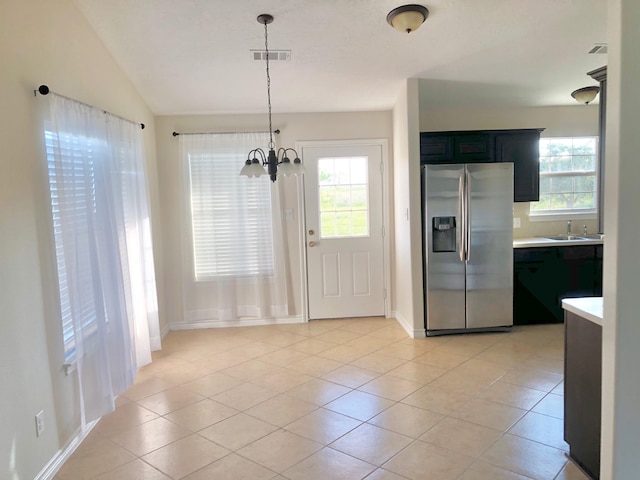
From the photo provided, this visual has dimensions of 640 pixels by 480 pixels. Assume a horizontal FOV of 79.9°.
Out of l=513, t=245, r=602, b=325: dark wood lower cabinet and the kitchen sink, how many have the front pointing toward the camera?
2

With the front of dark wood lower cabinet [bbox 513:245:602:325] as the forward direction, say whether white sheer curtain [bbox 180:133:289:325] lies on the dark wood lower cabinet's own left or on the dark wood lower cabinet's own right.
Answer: on the dark wood lower cabinet's own right

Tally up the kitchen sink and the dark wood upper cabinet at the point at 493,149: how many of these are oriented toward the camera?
2
